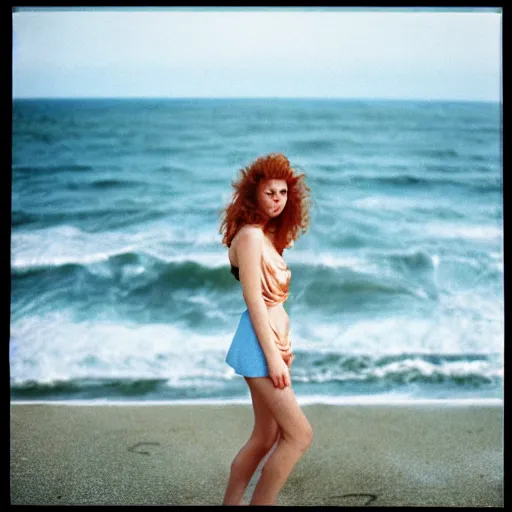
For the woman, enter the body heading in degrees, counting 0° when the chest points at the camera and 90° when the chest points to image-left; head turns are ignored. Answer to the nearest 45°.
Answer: approximately 270°
